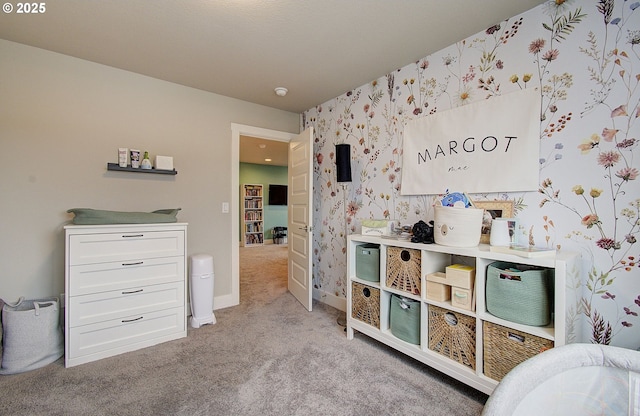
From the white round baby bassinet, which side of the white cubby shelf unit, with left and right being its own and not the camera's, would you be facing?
left

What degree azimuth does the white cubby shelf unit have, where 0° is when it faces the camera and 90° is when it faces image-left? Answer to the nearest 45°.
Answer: approximately 45°

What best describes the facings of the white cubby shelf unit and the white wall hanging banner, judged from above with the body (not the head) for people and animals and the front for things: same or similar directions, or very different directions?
same or similar directions

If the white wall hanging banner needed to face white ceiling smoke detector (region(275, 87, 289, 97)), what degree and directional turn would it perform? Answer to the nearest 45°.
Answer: approximately 45° to its right

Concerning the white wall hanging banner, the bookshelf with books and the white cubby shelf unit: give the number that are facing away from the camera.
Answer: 0

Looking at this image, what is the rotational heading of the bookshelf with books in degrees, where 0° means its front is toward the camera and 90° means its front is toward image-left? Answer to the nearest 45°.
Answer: approximately 315°

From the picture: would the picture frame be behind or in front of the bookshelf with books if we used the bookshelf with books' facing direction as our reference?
in front

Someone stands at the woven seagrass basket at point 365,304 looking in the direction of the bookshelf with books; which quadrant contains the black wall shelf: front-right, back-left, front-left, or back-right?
front-left

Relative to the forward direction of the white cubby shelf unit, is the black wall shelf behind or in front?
in front

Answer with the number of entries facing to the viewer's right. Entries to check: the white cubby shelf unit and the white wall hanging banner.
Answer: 0
